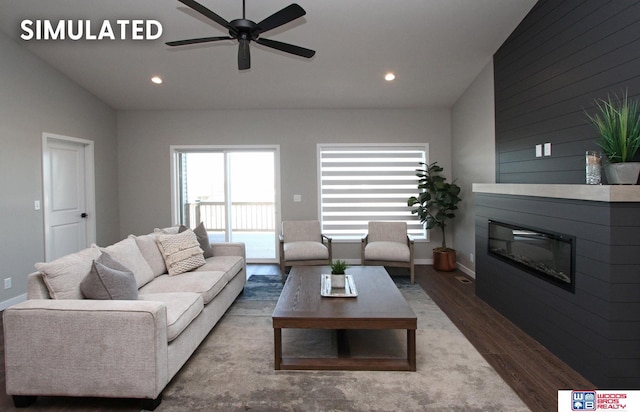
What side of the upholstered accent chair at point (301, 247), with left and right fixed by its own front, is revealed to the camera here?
front

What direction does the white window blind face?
toward the camera

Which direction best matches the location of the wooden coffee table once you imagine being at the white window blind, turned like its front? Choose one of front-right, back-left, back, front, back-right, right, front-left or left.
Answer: front

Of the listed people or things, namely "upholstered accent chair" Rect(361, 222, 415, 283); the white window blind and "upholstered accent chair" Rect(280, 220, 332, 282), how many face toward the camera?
3

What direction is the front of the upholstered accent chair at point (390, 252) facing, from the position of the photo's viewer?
facing the viewer

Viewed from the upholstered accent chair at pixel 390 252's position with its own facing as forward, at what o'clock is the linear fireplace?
The linear fireplace is roughly at 11 o'clock from the upholstered accent chair.

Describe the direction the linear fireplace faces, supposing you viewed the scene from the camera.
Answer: facing the viewer and to the left of the viewer

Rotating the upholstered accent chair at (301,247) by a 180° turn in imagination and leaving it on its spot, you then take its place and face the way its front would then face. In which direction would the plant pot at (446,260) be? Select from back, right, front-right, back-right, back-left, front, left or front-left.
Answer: right

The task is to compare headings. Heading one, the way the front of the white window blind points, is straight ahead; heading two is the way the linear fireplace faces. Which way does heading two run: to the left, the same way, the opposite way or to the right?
to the right

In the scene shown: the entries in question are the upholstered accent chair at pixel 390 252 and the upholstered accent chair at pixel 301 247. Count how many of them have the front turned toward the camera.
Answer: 2

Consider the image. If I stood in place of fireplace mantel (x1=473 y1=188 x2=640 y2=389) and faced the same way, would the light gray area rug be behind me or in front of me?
in front

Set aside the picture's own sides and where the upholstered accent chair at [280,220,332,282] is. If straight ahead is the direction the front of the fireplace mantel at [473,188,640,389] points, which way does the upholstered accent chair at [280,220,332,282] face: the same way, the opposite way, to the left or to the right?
to the left

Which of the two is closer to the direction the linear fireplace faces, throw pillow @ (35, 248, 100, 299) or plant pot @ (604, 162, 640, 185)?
the throw pillow

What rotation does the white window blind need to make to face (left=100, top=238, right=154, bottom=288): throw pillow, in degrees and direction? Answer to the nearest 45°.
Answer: approximately 45° to its right

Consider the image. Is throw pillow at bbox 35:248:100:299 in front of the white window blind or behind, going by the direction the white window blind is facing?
in front
